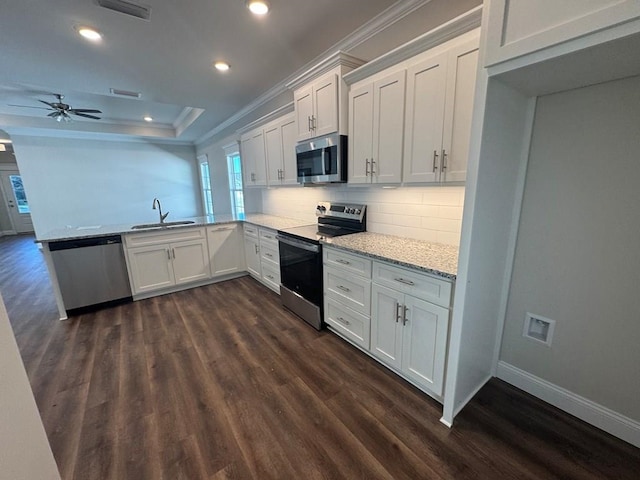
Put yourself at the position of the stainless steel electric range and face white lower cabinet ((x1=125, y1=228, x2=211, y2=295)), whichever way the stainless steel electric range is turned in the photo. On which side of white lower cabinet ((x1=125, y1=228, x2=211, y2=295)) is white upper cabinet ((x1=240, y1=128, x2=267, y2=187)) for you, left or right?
right

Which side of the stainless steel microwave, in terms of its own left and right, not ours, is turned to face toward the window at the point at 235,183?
right

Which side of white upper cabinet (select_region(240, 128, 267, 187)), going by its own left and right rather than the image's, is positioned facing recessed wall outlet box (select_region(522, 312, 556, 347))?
left

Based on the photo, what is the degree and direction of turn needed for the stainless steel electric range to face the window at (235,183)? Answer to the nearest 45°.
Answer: approximately 90° to its right

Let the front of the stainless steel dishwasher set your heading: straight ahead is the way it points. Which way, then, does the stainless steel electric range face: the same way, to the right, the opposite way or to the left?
to the right

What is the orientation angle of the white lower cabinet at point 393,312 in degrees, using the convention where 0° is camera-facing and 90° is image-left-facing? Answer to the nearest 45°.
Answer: approximately 45°

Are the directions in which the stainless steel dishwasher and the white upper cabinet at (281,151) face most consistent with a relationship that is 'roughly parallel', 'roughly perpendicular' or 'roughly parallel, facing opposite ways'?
roughly perpendicular

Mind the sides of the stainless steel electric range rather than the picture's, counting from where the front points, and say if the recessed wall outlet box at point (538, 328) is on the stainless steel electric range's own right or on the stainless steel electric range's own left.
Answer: on the stainless steel electric range's own left

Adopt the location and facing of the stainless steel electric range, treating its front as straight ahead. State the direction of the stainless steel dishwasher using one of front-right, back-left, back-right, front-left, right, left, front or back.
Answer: front-right

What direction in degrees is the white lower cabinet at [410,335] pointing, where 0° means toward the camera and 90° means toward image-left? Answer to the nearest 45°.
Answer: approximately 45°

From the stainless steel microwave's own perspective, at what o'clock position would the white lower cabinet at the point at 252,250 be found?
The white lower cabinet is roughly at 3 o'clock from the stainless steel microwave.

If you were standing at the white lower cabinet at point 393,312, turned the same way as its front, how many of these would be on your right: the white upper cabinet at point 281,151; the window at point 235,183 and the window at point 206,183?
3
